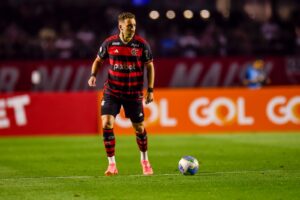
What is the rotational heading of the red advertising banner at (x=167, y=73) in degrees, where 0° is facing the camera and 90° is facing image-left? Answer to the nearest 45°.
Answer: approximately 0°

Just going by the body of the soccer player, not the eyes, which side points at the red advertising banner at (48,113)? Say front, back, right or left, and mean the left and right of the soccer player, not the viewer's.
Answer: back

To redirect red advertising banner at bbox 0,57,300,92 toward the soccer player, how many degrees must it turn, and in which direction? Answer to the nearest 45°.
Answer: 0° — it already faces them

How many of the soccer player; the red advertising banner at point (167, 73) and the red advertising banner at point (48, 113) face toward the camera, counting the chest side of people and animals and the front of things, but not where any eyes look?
3

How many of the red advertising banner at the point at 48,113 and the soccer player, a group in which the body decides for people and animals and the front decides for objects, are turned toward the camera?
2

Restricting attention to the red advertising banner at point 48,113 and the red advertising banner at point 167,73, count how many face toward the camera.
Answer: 2

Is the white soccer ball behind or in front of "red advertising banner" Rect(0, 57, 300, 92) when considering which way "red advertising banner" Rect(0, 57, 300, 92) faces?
in front

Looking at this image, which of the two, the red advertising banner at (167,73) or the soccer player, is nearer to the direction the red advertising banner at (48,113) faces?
the soccer player
